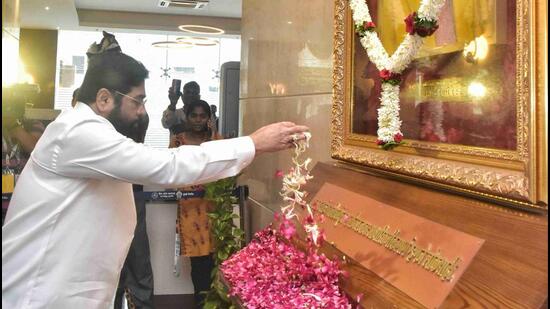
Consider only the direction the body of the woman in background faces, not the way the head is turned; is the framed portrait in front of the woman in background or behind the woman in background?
in front

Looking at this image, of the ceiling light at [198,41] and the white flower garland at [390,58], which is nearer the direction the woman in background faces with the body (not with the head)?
the white flower garland

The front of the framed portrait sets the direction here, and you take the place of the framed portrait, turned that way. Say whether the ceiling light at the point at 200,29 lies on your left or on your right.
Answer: on your right

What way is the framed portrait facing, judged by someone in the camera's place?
facing the viewer and to the left of the viewer

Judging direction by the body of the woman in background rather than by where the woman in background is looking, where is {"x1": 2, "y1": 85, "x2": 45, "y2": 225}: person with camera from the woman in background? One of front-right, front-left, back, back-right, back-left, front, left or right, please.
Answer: right

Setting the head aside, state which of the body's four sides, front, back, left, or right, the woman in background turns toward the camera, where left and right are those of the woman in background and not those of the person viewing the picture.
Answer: front

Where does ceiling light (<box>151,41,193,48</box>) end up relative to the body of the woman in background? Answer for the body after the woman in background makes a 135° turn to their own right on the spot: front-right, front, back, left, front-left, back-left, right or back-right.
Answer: front-right

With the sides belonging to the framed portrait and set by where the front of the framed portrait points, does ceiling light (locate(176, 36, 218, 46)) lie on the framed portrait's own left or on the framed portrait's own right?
on the framed portrait's own right

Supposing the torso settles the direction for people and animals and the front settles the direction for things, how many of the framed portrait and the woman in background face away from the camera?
0

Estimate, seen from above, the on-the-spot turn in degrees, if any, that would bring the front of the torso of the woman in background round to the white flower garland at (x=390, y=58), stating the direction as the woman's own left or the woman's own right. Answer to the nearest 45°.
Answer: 0° — they already face it

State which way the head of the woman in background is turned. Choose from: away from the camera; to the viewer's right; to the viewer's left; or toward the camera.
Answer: toward the camera

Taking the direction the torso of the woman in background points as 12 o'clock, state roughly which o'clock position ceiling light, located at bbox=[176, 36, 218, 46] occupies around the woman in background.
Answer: The ceiling light is roughly at 6 o'clock from the woman in background.

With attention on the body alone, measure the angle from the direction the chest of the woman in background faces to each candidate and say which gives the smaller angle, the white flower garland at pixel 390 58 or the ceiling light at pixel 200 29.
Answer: the white flower garland
